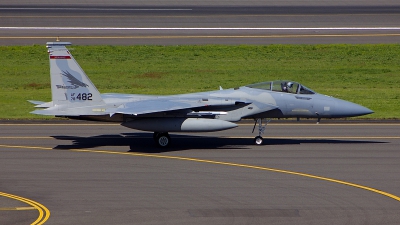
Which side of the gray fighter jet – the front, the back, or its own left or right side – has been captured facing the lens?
right
